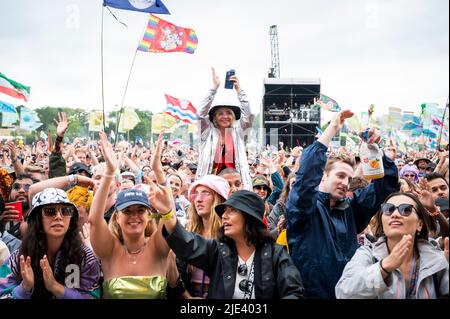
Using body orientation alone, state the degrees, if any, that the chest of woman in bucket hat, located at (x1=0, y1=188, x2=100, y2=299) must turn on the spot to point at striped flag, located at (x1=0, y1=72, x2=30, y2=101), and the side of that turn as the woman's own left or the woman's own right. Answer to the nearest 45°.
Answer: approximately 180°

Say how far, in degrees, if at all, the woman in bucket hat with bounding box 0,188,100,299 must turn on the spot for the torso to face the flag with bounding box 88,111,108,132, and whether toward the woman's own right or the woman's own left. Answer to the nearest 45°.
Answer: approximately 180°

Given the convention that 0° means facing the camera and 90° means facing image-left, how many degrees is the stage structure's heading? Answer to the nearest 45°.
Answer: approximately 0°

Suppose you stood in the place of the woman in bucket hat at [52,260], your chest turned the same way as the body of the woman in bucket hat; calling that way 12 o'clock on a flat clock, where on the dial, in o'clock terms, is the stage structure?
The stage structure is roughly at 7 o'clock from the woman in bucket hat.

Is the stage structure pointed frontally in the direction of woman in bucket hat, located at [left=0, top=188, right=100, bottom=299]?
yes

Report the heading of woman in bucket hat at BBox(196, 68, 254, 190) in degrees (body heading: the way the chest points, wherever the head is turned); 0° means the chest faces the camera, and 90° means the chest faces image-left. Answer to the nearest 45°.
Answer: approximately 0°

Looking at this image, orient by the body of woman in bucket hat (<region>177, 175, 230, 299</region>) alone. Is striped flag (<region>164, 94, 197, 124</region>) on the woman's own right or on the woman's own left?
on the woman's own right

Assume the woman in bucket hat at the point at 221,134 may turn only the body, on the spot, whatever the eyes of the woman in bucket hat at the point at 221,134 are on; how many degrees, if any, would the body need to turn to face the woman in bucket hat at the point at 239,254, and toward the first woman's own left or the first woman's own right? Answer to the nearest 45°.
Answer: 0° — they already face them

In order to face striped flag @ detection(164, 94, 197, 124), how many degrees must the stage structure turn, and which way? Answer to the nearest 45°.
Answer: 0° — it already faces it
